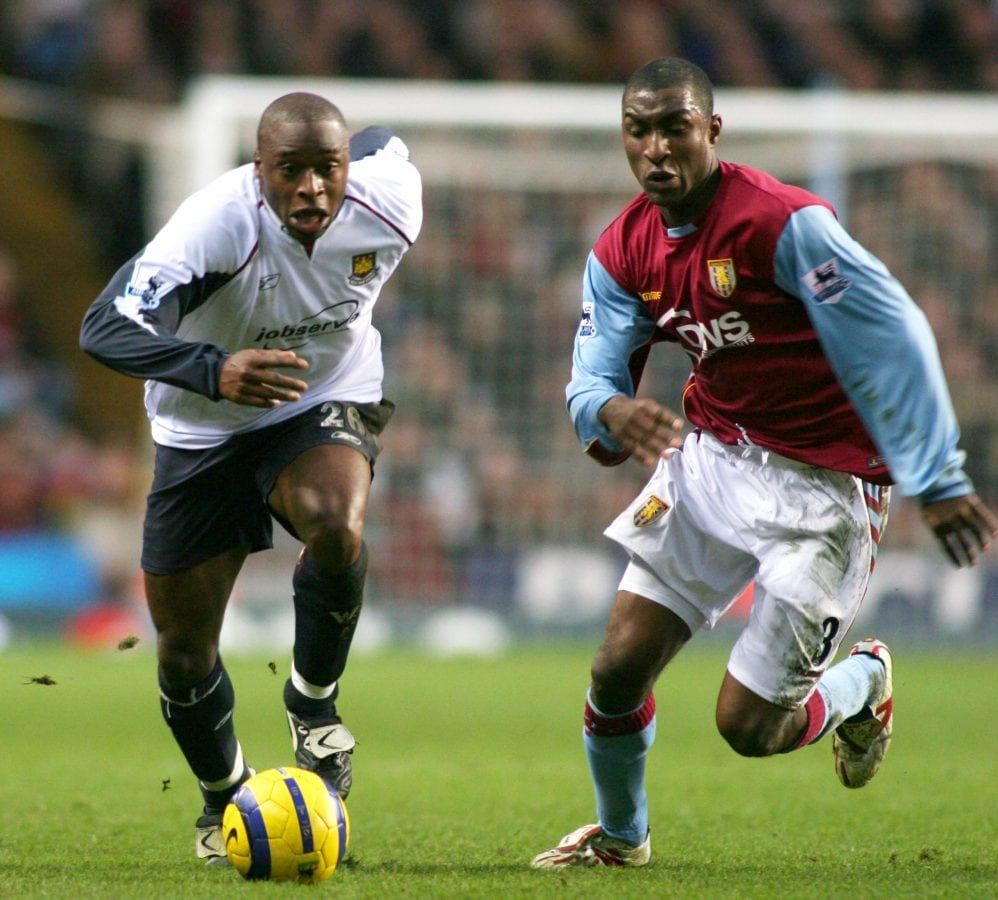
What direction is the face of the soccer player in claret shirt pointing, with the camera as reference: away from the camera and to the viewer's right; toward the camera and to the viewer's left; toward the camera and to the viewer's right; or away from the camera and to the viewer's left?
toward the camera and to the viewer's left

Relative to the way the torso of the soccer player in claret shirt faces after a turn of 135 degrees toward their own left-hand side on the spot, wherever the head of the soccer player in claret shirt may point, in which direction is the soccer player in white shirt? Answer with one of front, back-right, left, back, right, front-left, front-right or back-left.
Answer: back

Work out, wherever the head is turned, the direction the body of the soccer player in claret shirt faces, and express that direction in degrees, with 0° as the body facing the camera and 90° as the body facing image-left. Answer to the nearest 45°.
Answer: approximately 45°

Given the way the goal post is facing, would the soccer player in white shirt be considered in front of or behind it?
in front

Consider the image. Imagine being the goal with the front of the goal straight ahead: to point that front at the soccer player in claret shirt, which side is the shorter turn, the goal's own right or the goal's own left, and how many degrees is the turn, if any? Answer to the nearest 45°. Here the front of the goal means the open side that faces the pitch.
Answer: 0° — it already faces them

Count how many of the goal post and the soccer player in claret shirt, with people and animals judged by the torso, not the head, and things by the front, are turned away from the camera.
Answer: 0

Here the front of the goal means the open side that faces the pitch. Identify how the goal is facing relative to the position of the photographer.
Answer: facing the viewer

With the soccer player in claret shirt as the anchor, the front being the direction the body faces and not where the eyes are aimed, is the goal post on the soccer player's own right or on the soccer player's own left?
on the soccer player's own right
